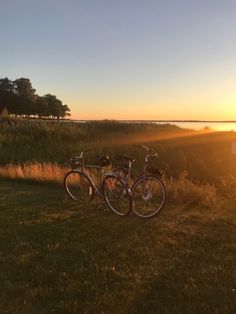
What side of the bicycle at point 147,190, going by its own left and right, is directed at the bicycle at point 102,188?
back

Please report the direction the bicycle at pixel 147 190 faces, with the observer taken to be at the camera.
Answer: facing the viewer and to the right of the viewer
